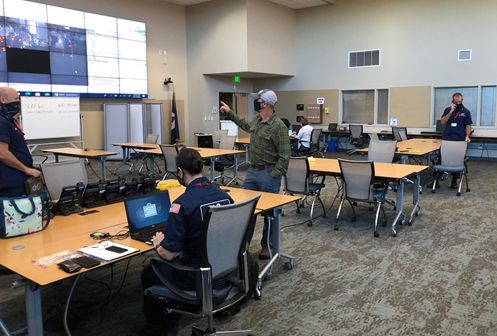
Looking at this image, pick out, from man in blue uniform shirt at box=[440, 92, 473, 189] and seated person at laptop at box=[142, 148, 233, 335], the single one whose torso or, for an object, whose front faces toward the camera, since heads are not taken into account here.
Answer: the man in blue uniform shirt

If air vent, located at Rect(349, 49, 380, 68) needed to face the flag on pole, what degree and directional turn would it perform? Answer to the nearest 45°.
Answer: approximately 90° to its right

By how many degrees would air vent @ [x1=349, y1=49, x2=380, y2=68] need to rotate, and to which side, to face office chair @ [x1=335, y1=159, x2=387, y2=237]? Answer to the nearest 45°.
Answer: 0° — it already faces it

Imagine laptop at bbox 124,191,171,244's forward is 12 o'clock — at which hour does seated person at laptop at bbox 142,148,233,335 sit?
The seated person at laptop is roughly at 1 o'clock from the laptop.

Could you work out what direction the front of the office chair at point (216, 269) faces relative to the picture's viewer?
facing away from the viewer and to the left of the viewer

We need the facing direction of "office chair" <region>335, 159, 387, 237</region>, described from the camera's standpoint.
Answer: facing away from the viewer and to the right of the viewer

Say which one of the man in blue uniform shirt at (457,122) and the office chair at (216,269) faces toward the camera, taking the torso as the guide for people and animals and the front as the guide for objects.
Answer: the man in blue uniform shirt

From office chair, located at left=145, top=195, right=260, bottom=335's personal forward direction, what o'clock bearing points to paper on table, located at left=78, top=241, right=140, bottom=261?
The paper on table is roughly at 11 o'clock from the office chair.

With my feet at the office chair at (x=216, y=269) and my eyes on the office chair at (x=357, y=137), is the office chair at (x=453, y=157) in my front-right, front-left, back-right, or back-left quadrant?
front-right

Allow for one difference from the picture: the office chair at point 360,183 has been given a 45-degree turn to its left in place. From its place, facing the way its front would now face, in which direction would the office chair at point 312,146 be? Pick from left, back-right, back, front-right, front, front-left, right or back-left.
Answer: front

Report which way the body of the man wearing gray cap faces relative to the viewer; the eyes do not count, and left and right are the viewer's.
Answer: facing the viewer and to the left of the viewer

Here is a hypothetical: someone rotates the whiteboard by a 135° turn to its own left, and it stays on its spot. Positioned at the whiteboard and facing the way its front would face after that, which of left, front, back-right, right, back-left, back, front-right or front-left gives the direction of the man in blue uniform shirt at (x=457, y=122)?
right

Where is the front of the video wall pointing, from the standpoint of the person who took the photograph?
facing the viewer and to the right of the viewer

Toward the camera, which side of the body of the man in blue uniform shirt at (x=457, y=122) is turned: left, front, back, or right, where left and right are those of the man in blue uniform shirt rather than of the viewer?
front

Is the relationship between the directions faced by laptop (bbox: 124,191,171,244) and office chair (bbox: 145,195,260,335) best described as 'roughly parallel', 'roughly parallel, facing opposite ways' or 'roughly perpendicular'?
roughly parallel, facing opposite ways

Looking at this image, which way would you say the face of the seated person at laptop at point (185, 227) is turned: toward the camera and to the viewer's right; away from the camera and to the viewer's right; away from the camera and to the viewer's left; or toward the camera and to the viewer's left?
away from the camera and to the viewer's left
